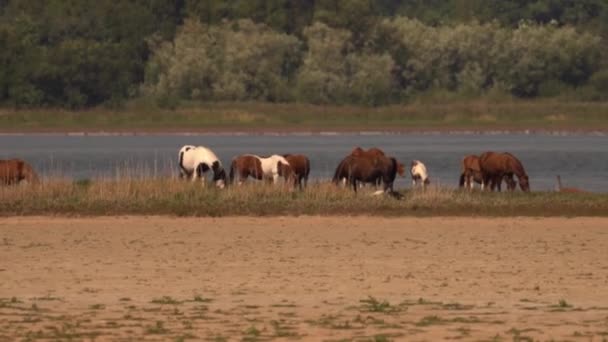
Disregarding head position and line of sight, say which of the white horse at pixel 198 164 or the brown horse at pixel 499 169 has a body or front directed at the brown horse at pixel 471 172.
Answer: the white horse

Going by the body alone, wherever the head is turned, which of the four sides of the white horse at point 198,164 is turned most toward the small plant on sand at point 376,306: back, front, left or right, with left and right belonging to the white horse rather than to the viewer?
right

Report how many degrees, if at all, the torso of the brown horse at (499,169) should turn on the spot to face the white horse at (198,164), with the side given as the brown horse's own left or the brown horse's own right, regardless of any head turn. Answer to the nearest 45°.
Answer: approximately 180°

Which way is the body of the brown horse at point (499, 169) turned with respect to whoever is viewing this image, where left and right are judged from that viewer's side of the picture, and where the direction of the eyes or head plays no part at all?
facing to the right of the viewer

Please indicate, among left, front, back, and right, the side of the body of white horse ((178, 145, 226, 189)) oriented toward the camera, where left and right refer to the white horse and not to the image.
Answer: right

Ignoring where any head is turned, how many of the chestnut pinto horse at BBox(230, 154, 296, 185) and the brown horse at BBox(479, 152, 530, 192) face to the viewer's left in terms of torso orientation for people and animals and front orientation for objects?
0

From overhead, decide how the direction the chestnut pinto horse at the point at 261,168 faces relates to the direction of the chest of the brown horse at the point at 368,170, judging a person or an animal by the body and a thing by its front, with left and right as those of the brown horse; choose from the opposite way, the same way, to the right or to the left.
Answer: the opposite way

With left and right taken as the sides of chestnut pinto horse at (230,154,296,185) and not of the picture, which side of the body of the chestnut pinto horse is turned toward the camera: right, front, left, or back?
right
